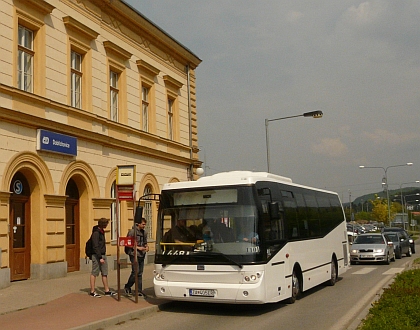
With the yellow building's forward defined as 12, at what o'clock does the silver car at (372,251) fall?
The silver car is roughly at 10 o'clock from the yellow building.

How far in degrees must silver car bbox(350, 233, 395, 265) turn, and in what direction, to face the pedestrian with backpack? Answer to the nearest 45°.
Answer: approximately 45° to its right

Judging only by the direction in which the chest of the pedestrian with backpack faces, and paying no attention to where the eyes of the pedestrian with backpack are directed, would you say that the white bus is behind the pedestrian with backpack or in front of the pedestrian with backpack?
in front

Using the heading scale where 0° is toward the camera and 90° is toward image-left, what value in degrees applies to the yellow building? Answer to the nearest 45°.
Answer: approximately 315°

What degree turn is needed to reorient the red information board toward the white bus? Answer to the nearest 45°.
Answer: approximately 45° to its left

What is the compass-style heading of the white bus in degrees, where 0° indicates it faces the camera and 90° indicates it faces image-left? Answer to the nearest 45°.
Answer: approximately 45°

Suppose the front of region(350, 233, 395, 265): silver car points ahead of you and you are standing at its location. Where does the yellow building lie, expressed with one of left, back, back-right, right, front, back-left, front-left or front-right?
front-right

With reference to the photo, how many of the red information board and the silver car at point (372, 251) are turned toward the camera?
2

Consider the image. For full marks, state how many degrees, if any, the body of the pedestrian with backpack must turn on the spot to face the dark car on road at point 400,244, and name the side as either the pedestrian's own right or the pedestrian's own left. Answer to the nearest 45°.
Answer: approximately 45° to the pedestrian's own left

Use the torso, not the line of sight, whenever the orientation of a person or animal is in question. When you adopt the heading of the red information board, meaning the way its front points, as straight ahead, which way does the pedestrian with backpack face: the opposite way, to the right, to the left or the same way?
to the left

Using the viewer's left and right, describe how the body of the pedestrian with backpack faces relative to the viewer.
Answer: facing to the right of the viewer
